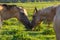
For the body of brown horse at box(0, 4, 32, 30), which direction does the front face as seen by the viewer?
to the viewer's right

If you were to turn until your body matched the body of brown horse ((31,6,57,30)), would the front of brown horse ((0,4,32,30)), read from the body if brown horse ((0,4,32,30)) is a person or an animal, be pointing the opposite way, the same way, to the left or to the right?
the opposite way

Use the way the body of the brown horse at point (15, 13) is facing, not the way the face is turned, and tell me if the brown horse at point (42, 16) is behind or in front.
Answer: in front

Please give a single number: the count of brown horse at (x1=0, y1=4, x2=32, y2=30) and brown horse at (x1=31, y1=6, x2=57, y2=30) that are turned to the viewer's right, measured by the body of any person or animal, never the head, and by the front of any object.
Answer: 1

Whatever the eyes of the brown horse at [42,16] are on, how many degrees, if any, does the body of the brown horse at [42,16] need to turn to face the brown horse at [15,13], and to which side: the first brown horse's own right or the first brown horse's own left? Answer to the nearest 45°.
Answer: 0° — it already faces it

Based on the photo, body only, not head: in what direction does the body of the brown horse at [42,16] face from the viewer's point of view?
to the viewer's left
